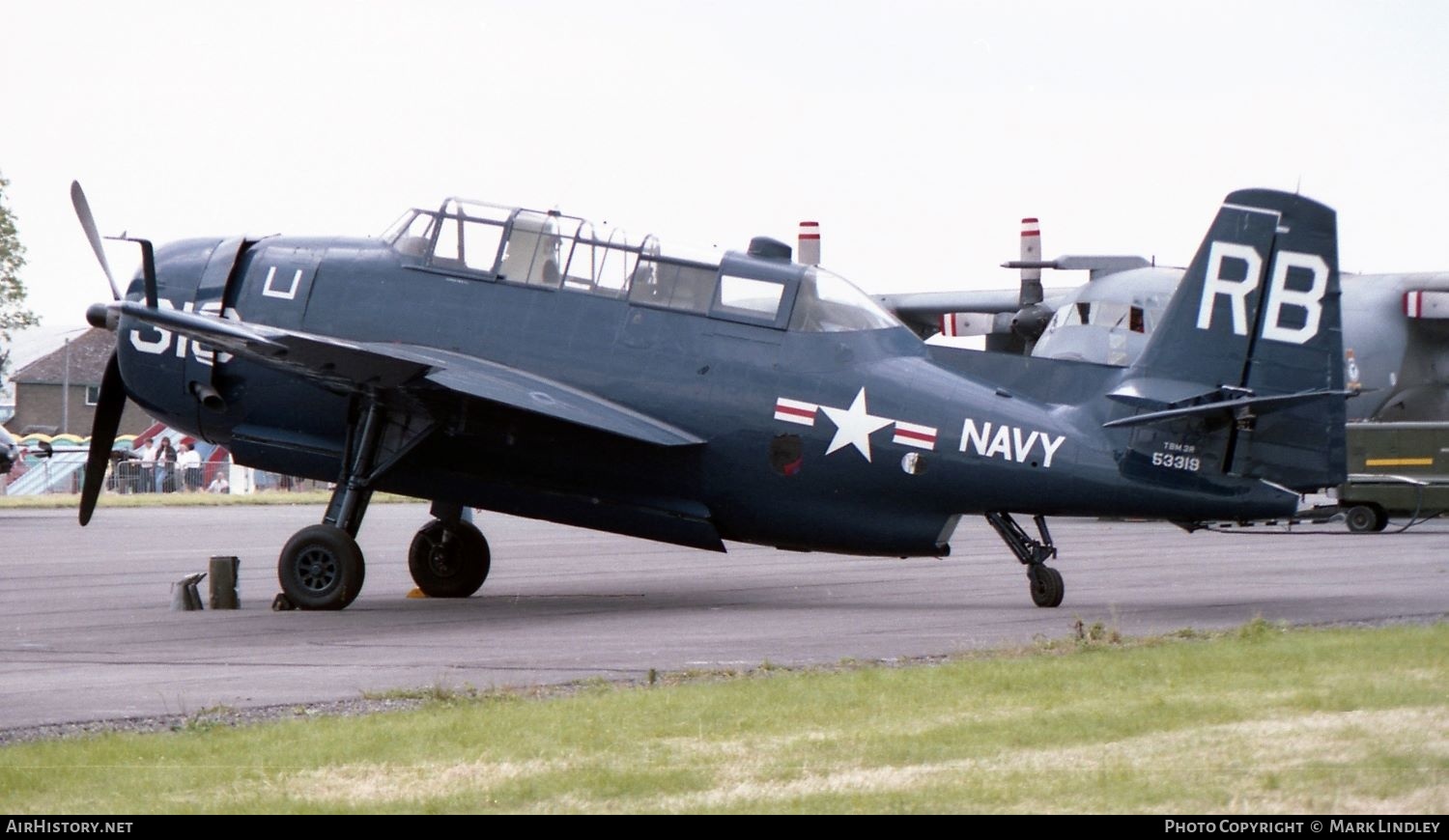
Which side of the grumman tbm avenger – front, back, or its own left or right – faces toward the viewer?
left

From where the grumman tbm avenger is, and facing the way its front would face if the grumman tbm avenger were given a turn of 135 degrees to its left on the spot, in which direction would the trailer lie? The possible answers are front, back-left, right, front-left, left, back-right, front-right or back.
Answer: left
